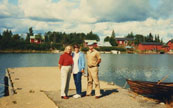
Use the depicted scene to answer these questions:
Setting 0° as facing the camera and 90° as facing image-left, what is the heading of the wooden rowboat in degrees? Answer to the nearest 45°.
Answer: approximately 90°

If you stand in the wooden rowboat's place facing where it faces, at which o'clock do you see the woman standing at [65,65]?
The woman standing is roughly at 11 o'clock from the wooden rowboat.

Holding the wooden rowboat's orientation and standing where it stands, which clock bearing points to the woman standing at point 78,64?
The woman standing is roughly at 11 o'clock from the wooden rowboat.

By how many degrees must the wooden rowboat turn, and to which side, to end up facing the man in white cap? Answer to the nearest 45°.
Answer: approximately 45° to its left
